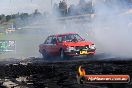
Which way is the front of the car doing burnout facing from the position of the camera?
facing the viewer and to the right of the viewer
